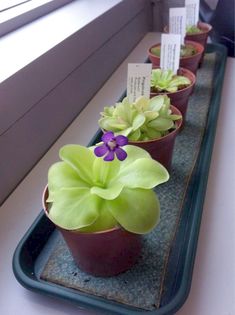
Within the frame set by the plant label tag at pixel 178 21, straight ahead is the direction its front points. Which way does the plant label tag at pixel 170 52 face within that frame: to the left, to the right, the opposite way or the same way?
the same way

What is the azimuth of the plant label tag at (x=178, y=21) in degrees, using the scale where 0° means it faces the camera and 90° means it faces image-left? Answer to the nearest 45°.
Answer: approximately 0°

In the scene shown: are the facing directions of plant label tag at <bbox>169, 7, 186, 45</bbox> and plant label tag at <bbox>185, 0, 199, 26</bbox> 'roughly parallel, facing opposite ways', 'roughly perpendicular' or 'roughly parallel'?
roughly parallel

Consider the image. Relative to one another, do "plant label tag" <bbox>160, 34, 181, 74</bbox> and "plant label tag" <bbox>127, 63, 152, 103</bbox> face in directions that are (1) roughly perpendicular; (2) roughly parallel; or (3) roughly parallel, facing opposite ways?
roughly parallel

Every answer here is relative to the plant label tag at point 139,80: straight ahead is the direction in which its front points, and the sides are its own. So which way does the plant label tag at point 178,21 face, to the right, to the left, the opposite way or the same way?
the same way

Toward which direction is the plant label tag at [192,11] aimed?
toward the camera

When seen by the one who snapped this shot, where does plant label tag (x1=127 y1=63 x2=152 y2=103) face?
facing the viewer

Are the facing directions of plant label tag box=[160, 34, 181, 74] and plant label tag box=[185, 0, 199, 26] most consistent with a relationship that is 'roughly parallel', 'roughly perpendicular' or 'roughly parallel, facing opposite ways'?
roughly parallel

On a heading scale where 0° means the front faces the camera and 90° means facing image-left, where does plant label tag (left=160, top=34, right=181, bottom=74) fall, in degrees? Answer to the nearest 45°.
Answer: approximately 0°
